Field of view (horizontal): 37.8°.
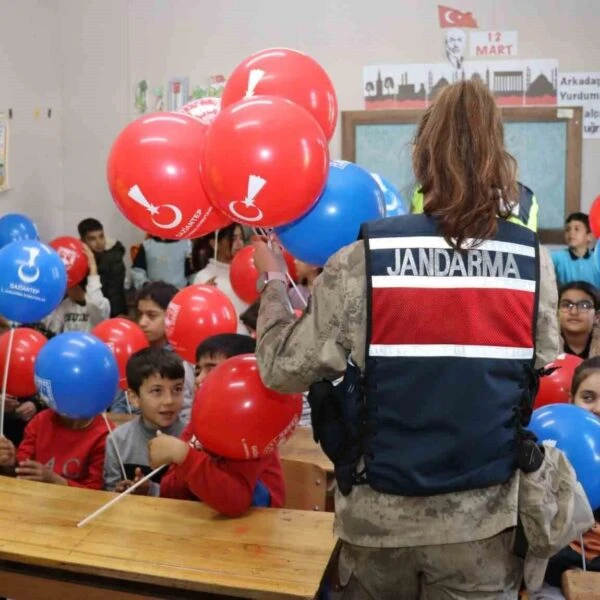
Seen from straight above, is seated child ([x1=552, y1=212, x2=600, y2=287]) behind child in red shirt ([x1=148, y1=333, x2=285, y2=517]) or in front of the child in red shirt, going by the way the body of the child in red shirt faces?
behind

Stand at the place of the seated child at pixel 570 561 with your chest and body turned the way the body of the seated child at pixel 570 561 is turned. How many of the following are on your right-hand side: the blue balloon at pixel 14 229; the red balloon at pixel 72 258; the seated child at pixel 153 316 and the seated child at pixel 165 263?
4

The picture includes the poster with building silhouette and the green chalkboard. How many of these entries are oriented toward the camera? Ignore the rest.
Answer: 2

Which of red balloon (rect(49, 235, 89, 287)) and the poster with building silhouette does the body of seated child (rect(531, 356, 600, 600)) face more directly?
the red balloon

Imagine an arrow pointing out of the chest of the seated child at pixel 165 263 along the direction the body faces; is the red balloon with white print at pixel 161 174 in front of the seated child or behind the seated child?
in front

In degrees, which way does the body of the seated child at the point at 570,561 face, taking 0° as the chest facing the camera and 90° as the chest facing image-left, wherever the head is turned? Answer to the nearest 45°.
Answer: approximately 45°

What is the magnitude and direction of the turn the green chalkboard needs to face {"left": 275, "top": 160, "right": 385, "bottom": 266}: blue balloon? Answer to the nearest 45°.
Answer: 0° — it already faces it

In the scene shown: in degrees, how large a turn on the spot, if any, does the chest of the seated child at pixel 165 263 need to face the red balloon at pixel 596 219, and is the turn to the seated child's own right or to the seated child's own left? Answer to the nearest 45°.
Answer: approximately 45° to the seated child's own left

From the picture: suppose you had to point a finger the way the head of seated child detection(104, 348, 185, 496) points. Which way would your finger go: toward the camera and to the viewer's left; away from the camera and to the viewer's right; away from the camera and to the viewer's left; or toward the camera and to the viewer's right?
toward the camera and to the viewer's right

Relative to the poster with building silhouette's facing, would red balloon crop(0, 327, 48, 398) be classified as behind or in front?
in front
